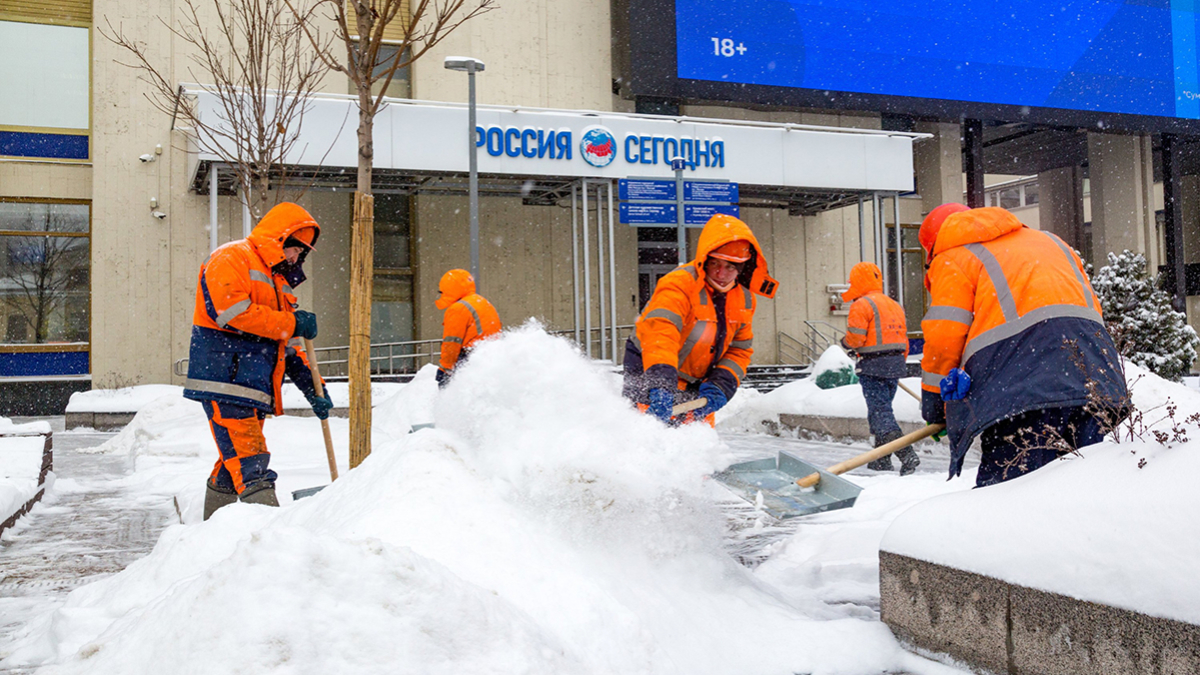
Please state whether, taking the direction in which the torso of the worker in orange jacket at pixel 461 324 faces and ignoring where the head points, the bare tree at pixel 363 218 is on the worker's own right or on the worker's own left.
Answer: on the worker's own left

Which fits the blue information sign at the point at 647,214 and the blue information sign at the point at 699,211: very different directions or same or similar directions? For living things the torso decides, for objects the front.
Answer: same or similar directions

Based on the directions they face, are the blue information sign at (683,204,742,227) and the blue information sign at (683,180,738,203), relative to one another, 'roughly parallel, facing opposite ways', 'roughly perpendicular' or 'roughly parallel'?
roughly parallel

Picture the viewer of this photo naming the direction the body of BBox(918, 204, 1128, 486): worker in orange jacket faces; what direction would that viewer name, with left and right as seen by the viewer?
facing away from the viewer and to the left of the viewer

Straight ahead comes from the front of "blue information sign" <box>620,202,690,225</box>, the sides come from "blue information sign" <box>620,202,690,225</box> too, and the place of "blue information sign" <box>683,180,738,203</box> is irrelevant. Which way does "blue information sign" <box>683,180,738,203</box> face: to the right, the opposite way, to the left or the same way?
the same way

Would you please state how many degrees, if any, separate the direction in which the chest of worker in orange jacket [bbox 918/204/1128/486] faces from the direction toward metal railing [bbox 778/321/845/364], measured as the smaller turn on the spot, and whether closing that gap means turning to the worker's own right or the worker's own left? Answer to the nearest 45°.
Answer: approximately 45° to the worker's own right

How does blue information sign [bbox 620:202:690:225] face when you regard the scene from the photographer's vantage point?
facing the viewer

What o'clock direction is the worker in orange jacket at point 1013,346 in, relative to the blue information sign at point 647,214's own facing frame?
The worker in orange jacket is roughly at 12 o'clock from the blue information sign.

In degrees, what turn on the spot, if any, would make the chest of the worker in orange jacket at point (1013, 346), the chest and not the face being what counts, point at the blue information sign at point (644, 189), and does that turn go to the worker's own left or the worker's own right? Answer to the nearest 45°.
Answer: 0° — they already face it

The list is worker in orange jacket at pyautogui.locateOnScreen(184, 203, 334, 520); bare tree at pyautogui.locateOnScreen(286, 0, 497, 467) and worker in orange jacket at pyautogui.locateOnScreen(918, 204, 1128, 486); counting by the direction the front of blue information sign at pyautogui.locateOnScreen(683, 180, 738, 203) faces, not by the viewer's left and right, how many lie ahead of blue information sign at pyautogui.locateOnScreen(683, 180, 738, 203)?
3

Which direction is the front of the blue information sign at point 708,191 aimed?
toward the camera

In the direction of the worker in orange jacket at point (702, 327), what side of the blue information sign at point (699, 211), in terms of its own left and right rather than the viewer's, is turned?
front

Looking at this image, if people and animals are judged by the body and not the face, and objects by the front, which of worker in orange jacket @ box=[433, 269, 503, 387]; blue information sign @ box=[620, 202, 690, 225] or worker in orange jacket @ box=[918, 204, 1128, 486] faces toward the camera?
the blue information sign

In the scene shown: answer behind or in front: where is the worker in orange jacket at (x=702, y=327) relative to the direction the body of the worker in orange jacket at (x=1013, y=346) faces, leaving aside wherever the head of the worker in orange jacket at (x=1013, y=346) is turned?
in front
